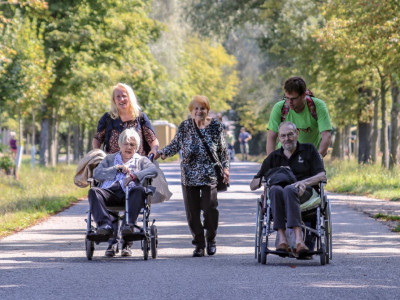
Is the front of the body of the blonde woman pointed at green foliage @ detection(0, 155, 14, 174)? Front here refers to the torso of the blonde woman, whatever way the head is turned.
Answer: no

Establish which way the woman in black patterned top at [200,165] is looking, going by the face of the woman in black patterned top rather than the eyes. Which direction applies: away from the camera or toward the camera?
toward the camera

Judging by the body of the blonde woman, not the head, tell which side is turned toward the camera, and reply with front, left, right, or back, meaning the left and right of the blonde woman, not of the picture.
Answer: front

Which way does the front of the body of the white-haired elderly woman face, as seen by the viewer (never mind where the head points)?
toward the camera

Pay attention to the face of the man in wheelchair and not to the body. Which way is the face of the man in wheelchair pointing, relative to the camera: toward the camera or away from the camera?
toward the camera

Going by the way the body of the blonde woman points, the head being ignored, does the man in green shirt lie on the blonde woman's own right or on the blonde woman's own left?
on the blonde woman's own left

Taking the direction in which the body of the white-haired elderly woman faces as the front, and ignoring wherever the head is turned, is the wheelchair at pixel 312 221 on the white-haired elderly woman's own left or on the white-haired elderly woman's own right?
on the white-haired elderly woman's own left

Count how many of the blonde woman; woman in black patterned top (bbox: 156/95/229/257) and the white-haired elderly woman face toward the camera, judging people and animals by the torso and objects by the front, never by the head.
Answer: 3

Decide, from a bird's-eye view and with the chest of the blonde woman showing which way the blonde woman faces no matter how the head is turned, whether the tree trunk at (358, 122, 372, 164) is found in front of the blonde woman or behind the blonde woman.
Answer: behind

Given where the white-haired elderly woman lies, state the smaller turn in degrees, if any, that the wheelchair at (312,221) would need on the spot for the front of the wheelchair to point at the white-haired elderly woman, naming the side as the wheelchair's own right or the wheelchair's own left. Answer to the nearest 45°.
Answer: approximately 90° to the wheelchair's own right

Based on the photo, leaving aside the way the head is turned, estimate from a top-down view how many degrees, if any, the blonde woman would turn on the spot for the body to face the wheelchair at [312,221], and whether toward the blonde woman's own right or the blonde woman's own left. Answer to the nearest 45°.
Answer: approximately 45° to the blonde woman's own left

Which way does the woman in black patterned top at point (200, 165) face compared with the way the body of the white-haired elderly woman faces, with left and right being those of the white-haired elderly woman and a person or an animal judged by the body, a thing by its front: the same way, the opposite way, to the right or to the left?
the same way

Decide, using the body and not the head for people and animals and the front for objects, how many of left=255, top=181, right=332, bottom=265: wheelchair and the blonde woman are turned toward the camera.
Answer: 2

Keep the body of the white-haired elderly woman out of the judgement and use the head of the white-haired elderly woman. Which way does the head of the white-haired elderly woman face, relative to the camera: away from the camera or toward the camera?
toward the camera
